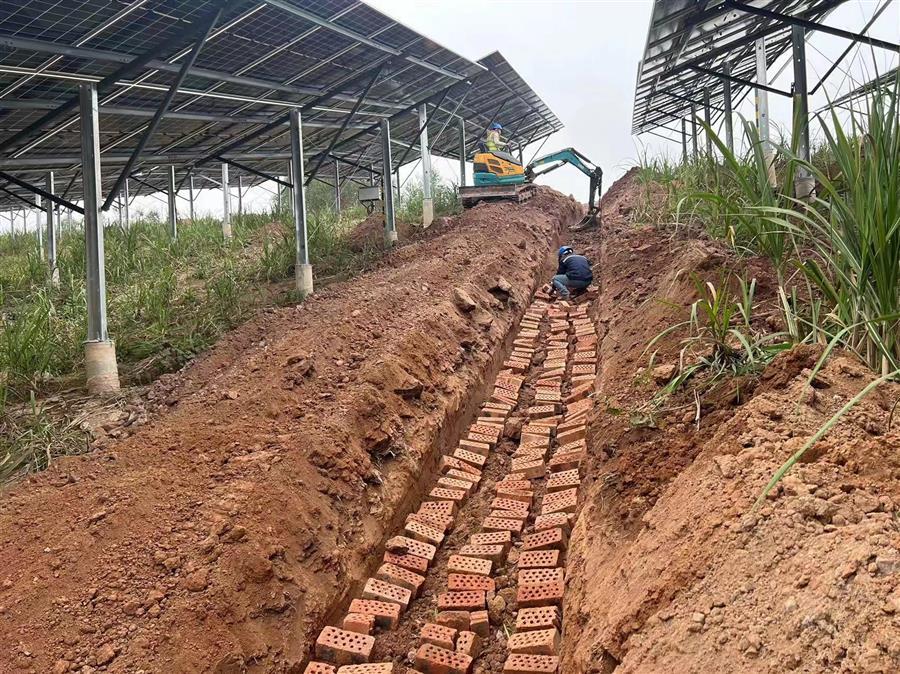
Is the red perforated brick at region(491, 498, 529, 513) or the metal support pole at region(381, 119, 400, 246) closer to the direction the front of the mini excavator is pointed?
the red perforated brick

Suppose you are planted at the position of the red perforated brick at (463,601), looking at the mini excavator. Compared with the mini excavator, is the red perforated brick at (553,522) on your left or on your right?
right

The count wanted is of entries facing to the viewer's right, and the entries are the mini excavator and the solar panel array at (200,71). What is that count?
1

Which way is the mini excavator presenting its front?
to the viewer's right

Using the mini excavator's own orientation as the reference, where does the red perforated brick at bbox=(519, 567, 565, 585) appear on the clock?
The red perforated brick is roughly at 3 o'clock from the mini excavator.

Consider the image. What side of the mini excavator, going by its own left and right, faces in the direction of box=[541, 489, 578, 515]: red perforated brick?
right

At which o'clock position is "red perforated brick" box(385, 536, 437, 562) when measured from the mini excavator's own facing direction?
The red perforated brick is roughly at 3 o'clock from the mini excavator.

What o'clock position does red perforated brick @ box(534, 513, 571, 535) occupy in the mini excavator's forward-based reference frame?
The red perforated brick is roughly at 3 o'clock from the mini excavator.

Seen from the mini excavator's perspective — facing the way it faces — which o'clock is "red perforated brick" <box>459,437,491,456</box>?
The red perforated brick is roughly at 3 o'clock from the mini excavator.
